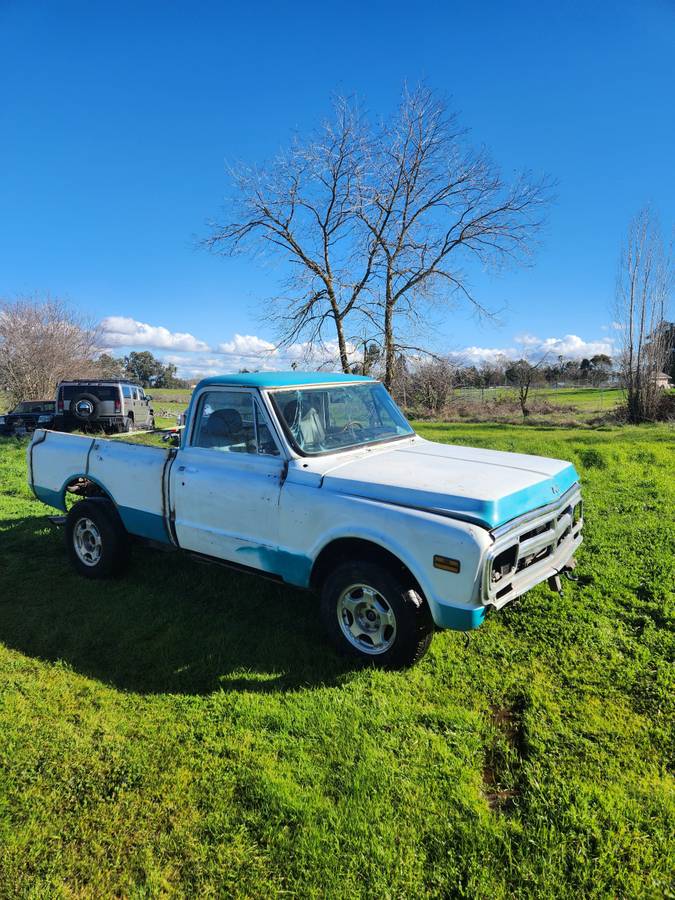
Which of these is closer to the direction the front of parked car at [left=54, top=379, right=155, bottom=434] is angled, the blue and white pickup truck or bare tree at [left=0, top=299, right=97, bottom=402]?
the bare tree

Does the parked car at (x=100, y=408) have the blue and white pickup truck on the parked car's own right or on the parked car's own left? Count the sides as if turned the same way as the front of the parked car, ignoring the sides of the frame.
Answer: on the parked car's own right

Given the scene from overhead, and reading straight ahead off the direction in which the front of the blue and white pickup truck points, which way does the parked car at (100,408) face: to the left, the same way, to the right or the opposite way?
to the left

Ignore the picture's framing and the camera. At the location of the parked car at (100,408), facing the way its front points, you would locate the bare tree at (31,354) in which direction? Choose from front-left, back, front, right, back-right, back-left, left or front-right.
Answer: front-left

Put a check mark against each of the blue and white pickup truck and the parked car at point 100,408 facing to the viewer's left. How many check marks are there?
0

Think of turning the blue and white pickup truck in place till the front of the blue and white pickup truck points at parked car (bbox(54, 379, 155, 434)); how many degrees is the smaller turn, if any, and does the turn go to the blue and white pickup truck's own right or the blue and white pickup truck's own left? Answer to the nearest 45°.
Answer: approximately 180°

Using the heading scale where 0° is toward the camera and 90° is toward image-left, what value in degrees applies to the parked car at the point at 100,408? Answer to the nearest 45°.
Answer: approximately 225°

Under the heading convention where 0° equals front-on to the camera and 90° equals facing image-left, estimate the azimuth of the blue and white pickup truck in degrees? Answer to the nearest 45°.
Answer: approximately 315°
